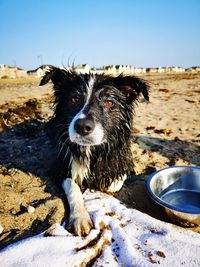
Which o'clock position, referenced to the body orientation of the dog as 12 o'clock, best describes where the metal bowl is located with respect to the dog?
The metal bowl is roughly at 9 o'clock from the dog.

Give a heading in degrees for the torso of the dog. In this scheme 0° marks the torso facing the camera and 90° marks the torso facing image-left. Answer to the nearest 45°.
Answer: approximately 0°

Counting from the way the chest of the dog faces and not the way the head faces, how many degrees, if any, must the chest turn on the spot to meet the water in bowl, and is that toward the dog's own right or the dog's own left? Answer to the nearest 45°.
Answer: approximately 90° to the dog's own left
